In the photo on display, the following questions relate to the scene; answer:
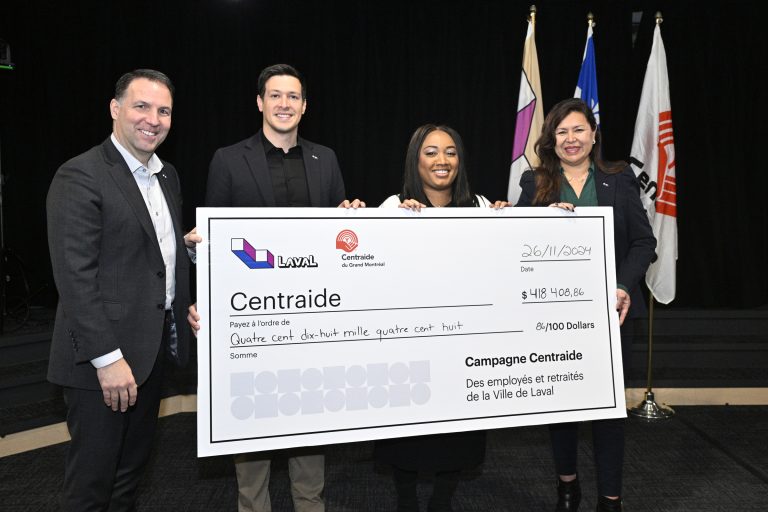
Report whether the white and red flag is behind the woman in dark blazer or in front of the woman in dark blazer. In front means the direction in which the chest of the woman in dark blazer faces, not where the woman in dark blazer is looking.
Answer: behind

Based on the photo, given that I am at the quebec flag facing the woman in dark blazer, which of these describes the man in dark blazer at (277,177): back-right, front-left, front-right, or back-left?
front-right

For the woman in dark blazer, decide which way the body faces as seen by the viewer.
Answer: toward the camera

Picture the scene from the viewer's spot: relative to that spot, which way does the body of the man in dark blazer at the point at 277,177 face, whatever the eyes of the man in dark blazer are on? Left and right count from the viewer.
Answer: facing the viewer

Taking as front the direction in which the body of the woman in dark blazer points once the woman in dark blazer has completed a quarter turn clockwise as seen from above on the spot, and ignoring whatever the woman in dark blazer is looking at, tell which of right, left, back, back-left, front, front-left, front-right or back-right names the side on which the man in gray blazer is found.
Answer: front-left

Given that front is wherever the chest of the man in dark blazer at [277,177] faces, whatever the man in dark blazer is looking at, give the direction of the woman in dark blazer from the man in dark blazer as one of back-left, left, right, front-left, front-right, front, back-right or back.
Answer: left

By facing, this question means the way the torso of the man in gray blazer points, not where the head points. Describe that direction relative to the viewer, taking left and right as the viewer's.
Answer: facing the viewer and to the right of the viewer

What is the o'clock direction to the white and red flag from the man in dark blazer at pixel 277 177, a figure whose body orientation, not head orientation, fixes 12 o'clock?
The white and red flag is roughly at 8 o'clock from the man in dark blazer.

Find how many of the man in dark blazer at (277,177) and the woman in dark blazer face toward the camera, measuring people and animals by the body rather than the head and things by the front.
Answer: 2

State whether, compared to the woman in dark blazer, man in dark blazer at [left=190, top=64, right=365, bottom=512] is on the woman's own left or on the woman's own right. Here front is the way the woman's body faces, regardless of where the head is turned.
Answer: on the woman's own right

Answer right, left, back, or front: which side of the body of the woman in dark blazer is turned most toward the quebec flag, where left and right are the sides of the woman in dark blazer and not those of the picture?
back

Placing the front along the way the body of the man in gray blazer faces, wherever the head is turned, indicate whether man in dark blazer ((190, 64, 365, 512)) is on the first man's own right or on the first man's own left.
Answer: on the first man's own left

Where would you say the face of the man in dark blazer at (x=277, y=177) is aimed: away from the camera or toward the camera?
toward the camera
